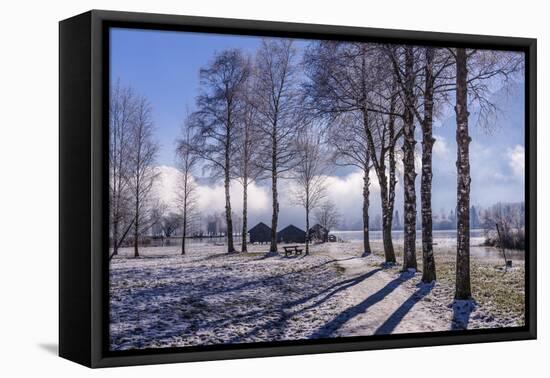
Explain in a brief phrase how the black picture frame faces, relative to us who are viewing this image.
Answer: facing the viewer and to the right of the viewer
